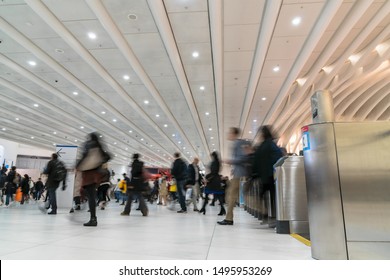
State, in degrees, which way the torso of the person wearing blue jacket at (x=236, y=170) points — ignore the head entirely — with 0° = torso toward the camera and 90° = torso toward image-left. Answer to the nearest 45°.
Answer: approximately 90°

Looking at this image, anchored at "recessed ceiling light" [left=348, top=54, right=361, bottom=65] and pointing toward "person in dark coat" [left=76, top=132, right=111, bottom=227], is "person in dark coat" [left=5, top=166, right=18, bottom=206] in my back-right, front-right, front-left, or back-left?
front-right

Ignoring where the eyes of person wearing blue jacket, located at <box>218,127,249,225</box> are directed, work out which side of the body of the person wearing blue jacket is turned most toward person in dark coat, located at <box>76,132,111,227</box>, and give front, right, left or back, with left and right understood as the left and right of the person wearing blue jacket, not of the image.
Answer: front

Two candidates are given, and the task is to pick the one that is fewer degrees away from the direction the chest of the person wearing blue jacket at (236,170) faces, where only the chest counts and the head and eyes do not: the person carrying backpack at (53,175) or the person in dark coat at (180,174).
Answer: the person carrying backpack

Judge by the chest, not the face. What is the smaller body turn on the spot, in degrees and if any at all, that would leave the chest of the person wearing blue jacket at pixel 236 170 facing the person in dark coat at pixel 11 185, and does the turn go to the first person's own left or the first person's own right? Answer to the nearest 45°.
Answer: approximately 45° to the first person's own right

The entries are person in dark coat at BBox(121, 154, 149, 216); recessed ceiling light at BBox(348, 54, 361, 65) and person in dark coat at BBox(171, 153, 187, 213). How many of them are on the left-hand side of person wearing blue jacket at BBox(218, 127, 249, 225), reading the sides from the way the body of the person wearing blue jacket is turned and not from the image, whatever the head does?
0

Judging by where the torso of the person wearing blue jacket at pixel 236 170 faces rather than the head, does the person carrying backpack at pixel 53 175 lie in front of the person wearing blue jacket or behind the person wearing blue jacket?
in front

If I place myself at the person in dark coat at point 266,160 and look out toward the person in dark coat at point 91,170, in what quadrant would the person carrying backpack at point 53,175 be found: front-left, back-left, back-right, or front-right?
front-right

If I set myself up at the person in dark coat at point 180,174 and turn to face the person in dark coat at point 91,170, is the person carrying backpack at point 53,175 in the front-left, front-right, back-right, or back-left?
front-right

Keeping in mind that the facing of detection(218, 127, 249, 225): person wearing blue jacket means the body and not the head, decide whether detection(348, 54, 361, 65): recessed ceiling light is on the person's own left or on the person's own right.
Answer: on the person's own right

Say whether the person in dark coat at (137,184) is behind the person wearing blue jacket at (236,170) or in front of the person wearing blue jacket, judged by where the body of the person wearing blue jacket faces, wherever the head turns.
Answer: in front

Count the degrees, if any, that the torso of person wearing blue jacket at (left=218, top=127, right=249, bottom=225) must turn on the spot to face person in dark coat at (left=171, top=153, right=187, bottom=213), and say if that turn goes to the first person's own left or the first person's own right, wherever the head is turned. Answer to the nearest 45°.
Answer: approximately 45° to the first person's own right
